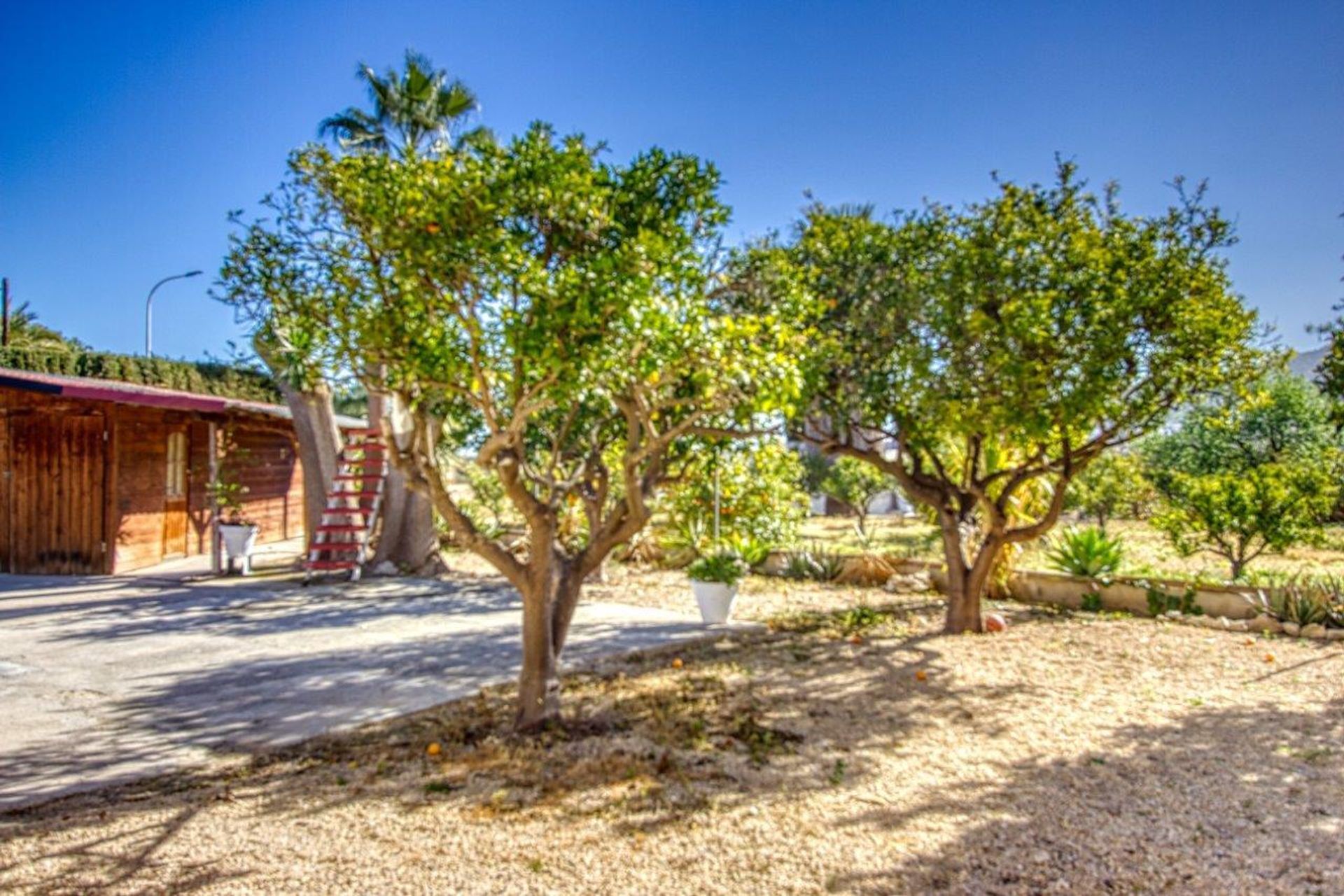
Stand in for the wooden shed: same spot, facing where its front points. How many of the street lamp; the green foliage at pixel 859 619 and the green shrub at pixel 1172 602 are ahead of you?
2

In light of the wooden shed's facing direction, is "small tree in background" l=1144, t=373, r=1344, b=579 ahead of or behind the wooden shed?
ahead

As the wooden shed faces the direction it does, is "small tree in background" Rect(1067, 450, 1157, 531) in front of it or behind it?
in front

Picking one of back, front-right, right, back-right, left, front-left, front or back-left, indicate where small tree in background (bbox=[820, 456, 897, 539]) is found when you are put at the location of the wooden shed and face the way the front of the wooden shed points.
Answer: front-left

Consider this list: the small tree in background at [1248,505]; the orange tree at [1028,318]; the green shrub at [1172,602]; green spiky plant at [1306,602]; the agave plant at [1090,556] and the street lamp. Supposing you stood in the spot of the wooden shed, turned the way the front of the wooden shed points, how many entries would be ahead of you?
5

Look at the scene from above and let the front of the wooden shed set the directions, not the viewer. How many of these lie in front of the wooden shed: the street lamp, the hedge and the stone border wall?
1

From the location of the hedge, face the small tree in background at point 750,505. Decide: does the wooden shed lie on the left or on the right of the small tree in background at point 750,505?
right

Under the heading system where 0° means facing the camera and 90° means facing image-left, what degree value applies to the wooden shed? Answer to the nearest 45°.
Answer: approximately 315°
